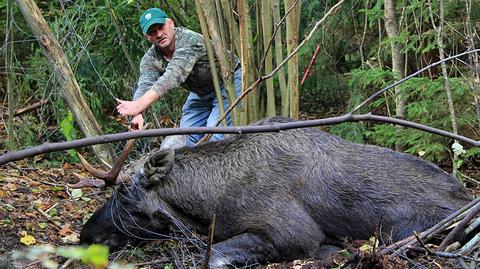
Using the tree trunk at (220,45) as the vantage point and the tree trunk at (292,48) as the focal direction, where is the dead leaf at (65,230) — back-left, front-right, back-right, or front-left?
back-right

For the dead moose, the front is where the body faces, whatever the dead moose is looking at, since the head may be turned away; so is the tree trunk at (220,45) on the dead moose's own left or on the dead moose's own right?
on the dead moose's own right

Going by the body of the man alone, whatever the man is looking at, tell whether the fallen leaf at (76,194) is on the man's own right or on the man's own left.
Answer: on the man's own right

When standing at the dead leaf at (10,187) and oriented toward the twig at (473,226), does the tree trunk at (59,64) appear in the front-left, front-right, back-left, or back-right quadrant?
front-left

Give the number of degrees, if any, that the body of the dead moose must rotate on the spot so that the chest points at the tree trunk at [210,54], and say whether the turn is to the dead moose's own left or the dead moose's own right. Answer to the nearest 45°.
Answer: approximately 90° to the dead moose's own right

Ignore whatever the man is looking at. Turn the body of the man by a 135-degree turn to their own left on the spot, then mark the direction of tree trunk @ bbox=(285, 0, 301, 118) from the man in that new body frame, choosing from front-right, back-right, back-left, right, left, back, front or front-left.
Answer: front

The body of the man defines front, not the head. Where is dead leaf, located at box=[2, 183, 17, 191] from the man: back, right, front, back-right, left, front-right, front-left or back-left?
front-right

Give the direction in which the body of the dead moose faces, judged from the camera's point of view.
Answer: to the viewer's left

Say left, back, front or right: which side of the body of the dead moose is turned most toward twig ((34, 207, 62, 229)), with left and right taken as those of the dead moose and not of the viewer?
front

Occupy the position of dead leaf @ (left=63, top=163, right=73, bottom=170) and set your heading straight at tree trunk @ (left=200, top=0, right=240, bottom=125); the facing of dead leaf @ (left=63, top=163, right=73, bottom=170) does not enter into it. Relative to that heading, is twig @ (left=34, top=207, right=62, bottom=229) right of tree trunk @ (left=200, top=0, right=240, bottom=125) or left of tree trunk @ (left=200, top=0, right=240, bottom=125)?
right

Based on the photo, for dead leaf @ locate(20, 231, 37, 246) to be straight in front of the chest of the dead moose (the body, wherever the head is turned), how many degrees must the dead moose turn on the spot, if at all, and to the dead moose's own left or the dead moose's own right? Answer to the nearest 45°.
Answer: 0° — it already faces it

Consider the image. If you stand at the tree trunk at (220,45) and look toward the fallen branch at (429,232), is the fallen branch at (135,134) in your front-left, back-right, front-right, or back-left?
front-right

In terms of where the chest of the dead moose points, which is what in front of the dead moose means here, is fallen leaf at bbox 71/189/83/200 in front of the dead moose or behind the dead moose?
in front

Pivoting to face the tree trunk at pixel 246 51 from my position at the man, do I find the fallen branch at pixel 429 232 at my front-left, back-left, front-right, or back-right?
front-right

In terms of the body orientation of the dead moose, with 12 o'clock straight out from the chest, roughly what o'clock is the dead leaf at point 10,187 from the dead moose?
The dead leaf is roughly at 1 o'clock from the dead moose.

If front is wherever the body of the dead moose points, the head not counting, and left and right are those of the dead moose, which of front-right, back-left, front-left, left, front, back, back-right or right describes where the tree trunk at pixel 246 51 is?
right

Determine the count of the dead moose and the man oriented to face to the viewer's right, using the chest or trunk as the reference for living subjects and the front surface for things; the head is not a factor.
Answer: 0
